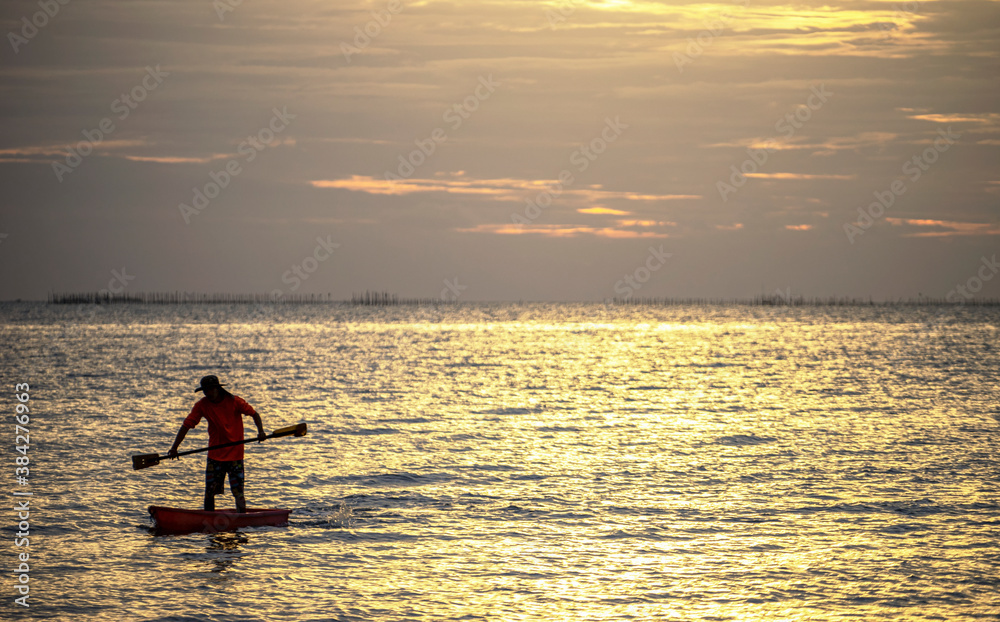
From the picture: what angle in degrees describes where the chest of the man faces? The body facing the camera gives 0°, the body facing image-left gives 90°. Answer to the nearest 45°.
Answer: approximately 45°
